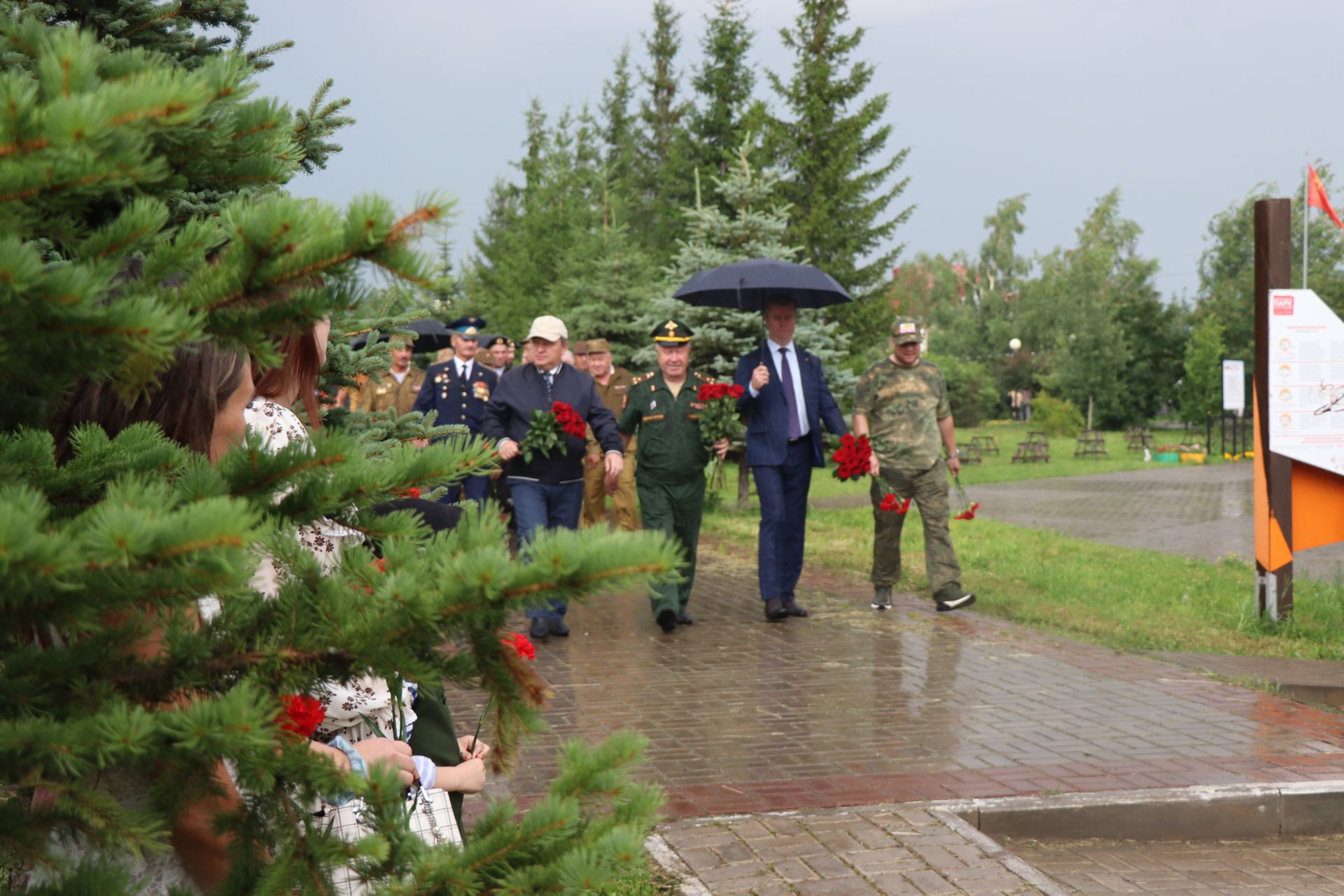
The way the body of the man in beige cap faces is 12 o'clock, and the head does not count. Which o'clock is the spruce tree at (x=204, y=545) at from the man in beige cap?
The spruce tree is roughly at 12 o'clock from the man in beige cap.

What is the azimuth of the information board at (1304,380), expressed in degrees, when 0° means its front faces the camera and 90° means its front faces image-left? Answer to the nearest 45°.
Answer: approximately 0°

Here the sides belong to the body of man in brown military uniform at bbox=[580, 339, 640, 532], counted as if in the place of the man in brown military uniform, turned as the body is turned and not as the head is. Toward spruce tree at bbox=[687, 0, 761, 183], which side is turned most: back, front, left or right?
back

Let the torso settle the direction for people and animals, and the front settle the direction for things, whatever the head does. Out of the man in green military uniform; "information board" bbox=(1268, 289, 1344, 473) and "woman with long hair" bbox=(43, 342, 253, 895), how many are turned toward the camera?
2

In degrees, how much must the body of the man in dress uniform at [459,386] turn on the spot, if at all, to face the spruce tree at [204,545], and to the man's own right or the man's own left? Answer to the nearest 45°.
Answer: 0° — they already face it

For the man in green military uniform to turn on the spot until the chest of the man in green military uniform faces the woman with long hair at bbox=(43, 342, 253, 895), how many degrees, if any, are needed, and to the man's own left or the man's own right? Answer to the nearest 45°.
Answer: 0° — they already face them

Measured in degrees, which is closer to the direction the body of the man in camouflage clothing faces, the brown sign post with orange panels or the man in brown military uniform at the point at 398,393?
the brown sign post with orange panels

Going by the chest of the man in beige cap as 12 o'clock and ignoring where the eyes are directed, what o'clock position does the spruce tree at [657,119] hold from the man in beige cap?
The spruce tree is roughly at 6 o'clock from the man in beige cap.

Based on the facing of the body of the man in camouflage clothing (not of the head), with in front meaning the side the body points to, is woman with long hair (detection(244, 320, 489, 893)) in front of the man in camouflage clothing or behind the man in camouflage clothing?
in front

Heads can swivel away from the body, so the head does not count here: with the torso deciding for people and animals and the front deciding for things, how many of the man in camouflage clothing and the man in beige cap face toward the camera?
2

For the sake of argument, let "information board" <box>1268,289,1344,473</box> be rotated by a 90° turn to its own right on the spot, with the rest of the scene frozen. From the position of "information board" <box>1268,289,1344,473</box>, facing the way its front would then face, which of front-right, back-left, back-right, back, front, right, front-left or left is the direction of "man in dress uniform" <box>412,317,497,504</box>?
front
